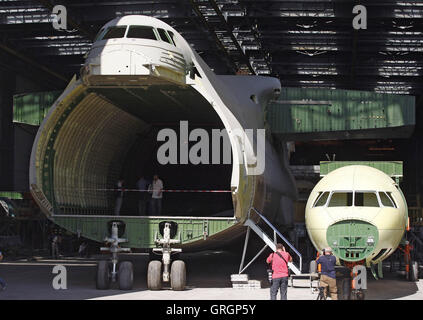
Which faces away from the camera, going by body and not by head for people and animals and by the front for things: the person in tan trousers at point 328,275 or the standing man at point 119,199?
the person in tan trousers

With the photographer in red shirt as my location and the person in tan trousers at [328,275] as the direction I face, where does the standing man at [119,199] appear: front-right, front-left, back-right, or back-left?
back-left

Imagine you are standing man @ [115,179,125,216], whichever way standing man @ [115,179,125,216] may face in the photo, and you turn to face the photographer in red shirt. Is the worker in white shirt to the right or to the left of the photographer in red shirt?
left

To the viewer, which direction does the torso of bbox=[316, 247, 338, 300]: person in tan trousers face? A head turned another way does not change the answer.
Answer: away from the camera

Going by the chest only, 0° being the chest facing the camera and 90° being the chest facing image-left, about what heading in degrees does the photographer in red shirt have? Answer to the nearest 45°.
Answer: approximately 180°

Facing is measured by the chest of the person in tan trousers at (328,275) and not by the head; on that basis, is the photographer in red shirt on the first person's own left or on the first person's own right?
on the first person's own left

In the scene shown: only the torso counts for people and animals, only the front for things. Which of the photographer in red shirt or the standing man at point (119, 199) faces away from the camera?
the photographer in red shirt
